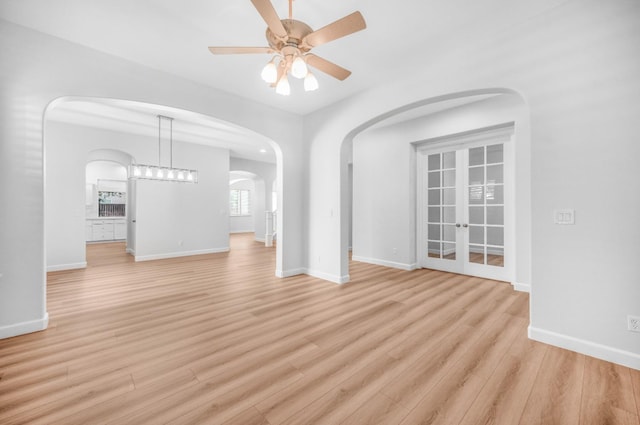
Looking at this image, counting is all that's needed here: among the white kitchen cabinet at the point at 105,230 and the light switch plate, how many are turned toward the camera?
2

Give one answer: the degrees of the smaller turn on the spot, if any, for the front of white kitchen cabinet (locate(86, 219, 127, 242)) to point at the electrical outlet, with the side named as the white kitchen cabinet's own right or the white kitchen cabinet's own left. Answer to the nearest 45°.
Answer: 0° — it already faces it

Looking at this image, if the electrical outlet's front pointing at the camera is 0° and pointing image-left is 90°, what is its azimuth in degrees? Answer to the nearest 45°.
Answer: approximately 0°

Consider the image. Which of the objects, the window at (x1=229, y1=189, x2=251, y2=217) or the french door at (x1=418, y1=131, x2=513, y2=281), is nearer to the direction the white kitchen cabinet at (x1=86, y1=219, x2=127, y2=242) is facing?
the french door

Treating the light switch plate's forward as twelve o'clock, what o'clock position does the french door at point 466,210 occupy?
The french door is roughly at 5 o'clock from the light switch plate.

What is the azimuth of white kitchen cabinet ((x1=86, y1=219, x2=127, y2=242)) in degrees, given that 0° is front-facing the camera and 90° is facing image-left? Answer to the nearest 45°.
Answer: approximately 0°

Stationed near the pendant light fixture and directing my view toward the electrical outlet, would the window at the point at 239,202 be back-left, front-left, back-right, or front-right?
back-left

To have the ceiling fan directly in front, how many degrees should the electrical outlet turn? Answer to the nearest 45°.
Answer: approximately 45° to its right

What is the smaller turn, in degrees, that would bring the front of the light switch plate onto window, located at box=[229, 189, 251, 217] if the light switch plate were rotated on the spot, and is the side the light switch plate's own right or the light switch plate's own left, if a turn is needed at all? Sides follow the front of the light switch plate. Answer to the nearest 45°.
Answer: approximately 90° to the light switch plate's own right

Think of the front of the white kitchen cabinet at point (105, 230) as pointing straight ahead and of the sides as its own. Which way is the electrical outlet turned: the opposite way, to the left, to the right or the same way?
to the right
